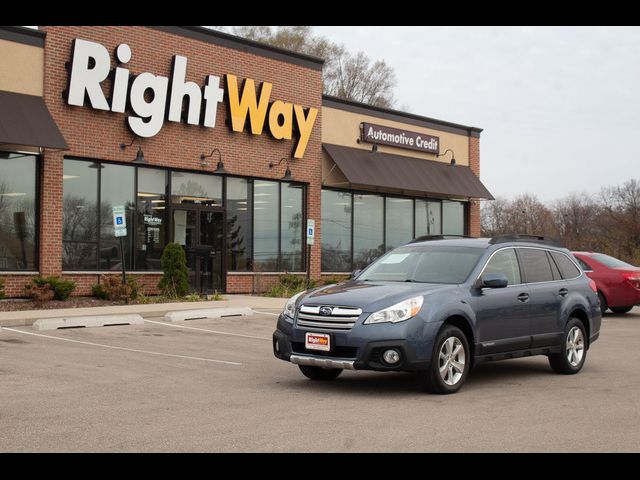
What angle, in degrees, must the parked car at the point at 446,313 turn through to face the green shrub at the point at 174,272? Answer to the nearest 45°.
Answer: approximately 90° to its right

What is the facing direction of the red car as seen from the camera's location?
facing away from the viewer and to the left of the viewer

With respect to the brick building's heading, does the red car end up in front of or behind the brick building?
in front

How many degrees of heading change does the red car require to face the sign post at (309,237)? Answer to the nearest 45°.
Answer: approximately 45° to its left

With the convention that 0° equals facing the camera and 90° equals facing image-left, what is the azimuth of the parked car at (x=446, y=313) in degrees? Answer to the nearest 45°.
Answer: approximately 45°

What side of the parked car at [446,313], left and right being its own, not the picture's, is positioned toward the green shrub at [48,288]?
right

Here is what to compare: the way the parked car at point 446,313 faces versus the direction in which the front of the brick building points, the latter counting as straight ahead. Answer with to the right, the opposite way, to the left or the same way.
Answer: to the right

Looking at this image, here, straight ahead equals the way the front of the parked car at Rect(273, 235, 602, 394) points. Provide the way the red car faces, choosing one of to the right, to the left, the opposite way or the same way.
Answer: to the right

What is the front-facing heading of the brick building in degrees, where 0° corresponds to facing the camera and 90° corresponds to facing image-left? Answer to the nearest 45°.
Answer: approximately 315°

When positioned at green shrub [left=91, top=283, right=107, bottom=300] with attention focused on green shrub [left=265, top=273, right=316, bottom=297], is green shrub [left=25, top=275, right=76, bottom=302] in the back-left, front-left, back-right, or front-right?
back-right

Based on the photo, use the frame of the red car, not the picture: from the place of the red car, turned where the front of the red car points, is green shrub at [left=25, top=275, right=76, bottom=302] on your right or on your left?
on your left

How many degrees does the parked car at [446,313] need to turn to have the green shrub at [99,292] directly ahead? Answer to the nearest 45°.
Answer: approximately 90° to its right
